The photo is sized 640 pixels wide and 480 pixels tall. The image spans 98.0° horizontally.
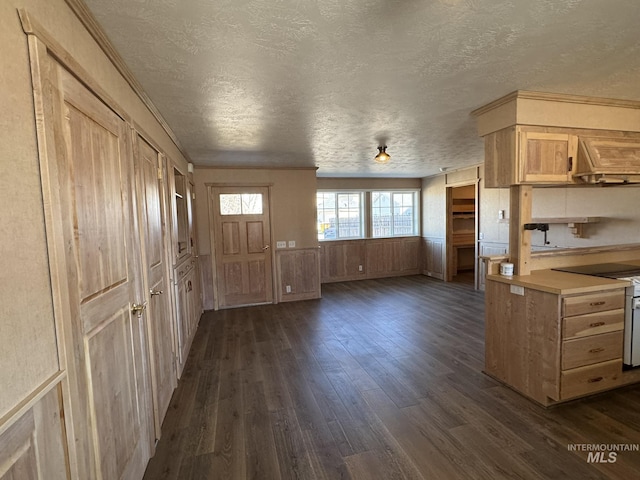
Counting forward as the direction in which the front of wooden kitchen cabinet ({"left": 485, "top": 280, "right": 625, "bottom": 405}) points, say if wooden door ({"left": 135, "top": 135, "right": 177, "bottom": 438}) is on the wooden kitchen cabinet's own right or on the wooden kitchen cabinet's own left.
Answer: on the wooden kitchen cabinet's own right

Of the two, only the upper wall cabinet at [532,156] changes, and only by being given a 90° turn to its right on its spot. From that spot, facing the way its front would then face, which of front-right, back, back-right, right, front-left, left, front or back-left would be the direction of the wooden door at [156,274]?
front

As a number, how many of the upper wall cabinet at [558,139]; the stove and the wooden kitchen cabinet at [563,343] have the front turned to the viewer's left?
0

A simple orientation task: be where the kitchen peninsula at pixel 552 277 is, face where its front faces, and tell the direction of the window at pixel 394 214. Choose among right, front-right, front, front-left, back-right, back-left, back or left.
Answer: back

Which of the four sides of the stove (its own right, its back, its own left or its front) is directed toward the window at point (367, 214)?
back

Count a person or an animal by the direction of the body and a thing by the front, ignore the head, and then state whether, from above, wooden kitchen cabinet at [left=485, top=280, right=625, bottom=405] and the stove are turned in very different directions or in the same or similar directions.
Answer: same or similar directions

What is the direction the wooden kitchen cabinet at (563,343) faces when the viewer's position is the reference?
facing the viewer and to the right of the viewer

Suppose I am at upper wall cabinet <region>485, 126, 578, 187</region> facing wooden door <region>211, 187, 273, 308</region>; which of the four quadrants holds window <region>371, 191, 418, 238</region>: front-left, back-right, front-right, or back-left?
front-right
